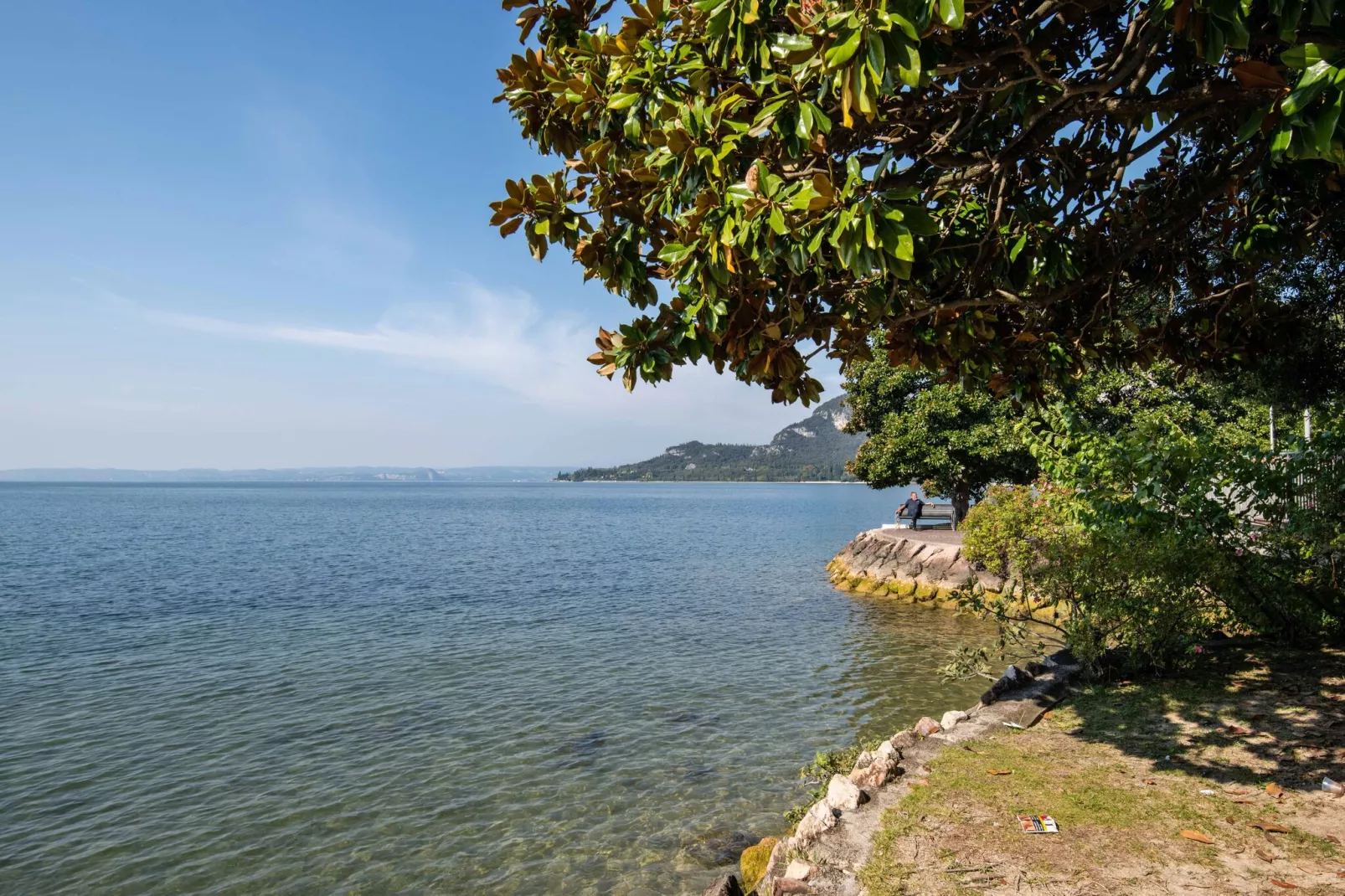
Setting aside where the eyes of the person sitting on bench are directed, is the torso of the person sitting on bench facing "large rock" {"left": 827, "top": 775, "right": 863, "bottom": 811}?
yes

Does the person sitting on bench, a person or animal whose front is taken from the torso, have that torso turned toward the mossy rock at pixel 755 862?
yes

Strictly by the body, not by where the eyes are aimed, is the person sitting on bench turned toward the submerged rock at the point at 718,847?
yes
